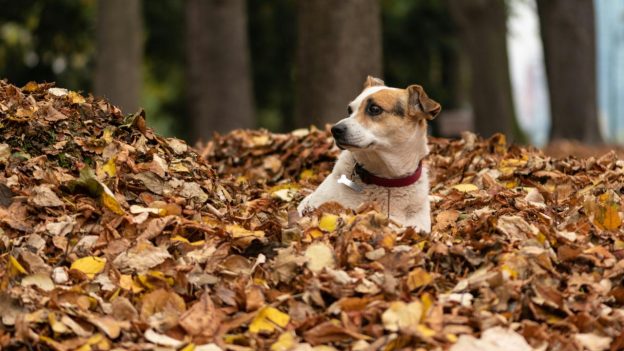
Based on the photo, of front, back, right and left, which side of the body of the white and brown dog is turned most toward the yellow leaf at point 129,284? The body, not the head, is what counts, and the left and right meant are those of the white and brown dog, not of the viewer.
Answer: front

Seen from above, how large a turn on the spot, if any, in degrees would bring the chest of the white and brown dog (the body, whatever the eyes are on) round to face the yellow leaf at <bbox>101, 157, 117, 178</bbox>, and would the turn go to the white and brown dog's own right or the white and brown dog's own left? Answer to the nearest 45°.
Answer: approximately 45° to the white and brown dog's own right

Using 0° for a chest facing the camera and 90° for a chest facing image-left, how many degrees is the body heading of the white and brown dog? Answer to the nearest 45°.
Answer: approximately 45°

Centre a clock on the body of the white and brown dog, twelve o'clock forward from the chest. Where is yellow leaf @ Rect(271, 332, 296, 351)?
The yellow leaf is roughly at 11 o'clock from the white and brown dog.

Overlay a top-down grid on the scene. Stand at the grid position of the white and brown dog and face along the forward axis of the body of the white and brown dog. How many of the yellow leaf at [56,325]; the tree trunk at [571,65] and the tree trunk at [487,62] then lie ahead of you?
1

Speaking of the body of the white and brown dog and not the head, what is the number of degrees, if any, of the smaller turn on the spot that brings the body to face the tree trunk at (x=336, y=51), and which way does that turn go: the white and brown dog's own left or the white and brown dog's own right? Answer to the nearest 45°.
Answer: approximately 135° to the white and brown dog's own right

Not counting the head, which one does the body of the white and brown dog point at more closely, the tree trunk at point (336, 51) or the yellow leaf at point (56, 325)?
the yellow leaf

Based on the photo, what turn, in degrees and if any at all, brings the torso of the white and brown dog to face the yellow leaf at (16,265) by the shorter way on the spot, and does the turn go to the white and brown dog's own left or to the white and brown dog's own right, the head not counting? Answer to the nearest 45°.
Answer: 0° — it already faces it

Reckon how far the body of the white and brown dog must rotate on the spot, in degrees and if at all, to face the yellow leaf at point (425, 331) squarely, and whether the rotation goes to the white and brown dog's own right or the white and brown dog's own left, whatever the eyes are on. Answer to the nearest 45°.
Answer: approximately 45° to the white and brown dog's own left

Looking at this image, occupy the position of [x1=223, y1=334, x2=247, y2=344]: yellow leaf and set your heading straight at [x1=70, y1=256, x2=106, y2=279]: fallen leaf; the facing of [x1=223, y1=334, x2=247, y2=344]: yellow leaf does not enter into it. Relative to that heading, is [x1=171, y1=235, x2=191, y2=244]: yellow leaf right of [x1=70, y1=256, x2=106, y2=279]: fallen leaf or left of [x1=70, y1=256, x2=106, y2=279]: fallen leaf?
right
